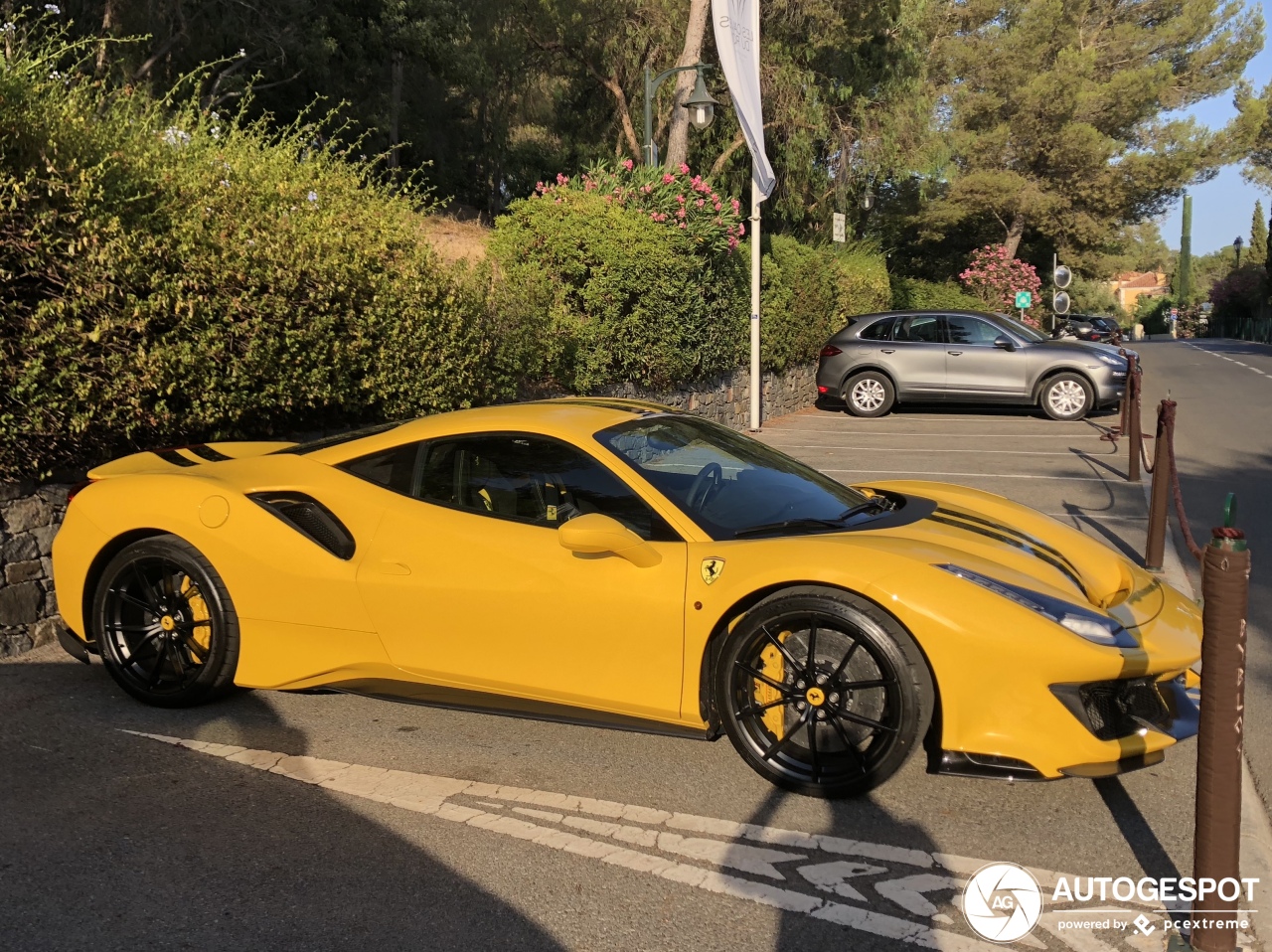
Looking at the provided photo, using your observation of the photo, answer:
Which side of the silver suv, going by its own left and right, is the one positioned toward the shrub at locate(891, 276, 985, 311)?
left

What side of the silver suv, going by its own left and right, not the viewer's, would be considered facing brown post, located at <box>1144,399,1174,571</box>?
right

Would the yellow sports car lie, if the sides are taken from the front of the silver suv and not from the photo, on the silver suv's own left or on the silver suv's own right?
on the silver suv's own right

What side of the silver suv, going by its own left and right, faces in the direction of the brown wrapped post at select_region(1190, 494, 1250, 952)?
right

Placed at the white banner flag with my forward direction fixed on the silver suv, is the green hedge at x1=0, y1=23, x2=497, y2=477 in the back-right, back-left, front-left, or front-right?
back-right

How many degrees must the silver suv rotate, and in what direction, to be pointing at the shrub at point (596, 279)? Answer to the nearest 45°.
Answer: approximately 135° to its right

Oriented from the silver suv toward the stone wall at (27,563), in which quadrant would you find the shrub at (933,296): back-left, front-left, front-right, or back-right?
back-right

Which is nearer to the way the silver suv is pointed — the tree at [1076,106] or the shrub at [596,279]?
the tree

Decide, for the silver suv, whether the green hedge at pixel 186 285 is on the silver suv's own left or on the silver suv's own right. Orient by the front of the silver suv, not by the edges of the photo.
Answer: on the silver suv's own right

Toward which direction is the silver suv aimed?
to the viewer's right

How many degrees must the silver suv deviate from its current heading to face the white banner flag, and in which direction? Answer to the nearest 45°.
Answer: approximately 135° to its right
